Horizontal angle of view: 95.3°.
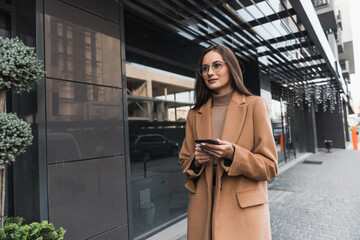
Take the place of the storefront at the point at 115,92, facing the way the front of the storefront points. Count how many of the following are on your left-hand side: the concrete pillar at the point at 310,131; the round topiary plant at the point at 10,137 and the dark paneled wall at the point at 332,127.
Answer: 2

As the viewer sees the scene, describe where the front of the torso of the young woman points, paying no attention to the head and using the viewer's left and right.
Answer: facing the viewer and to the left of the viewer

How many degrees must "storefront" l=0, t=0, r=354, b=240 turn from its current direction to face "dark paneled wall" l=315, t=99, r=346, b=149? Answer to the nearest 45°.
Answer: approximately 90° to its left

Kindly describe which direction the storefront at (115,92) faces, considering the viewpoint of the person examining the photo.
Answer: facing the viewer and to the right of the viewer

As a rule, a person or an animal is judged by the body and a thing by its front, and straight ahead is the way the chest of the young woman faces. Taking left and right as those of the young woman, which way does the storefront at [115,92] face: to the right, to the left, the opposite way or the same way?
to the left

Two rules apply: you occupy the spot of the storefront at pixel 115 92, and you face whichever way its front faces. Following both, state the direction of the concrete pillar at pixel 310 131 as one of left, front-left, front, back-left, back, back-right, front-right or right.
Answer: left

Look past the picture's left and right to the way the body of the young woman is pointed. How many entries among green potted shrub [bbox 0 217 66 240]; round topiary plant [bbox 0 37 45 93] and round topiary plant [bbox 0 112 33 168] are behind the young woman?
0

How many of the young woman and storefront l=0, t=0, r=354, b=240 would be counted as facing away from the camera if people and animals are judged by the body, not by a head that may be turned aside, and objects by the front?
0

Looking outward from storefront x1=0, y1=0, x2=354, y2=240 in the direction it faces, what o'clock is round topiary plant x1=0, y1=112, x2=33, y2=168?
The round topiary plant is roughly at 2 o'clock from the storefront.

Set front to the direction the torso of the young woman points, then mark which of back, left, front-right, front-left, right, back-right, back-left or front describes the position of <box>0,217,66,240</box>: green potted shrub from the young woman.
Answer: front-right

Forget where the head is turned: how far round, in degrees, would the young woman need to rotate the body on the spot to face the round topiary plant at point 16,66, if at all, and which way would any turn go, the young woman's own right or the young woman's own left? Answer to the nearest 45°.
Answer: approximately 45° to the young woman's own right

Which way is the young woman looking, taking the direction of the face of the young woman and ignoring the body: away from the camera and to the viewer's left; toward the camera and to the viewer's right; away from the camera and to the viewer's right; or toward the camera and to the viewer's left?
toward the camera and to the viewer's left
